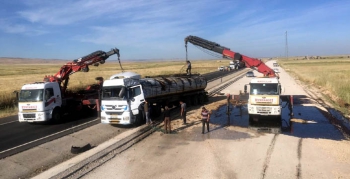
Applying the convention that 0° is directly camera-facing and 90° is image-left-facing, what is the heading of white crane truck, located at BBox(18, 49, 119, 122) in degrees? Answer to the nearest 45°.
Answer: approximately 45°

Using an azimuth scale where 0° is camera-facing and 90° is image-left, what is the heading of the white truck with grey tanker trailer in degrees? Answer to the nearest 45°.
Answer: approximately 45°

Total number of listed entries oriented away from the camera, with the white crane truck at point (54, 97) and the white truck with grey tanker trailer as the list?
0
